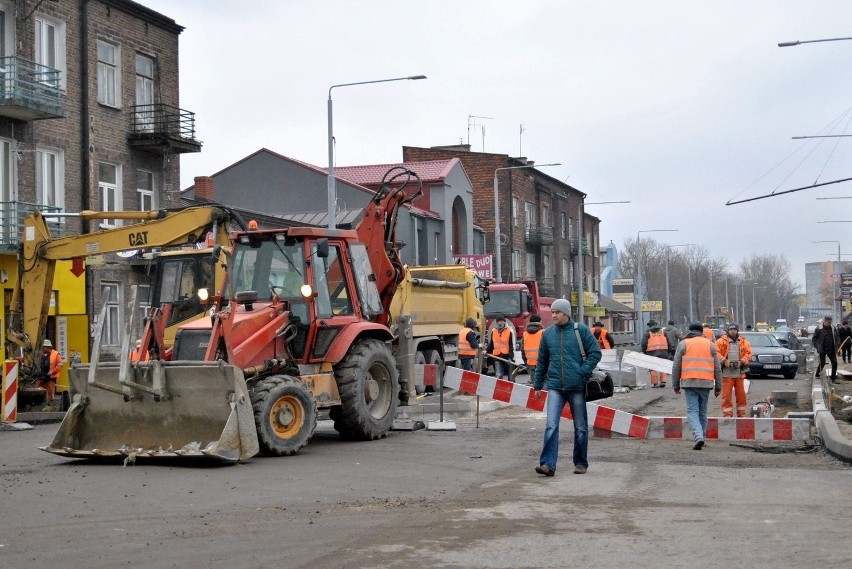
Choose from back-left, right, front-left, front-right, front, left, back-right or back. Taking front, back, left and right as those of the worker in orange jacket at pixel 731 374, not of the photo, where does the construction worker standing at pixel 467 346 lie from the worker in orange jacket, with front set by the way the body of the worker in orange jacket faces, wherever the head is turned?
back-right

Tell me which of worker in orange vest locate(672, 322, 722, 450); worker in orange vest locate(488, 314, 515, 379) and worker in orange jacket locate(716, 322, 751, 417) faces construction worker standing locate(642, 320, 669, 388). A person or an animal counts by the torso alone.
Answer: worker in orange vest locate(672, 322, 722, 450)

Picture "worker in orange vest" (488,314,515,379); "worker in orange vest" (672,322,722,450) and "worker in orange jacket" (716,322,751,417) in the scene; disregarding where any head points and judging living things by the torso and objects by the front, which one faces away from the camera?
"worker in orange vest" (672,322,722,450)

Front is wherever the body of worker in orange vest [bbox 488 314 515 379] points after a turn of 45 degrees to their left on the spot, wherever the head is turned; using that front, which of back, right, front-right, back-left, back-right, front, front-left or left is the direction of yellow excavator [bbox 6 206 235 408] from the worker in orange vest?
right

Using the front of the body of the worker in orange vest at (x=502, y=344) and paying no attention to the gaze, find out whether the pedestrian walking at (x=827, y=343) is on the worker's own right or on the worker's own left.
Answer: on the worker's own left

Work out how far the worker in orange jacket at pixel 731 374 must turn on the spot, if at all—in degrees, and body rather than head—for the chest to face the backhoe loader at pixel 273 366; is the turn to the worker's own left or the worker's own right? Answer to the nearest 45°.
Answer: approximately 45° to the worker's own right

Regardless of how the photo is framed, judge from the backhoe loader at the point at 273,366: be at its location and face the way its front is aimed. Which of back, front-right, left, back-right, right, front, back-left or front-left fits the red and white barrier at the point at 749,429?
back-left

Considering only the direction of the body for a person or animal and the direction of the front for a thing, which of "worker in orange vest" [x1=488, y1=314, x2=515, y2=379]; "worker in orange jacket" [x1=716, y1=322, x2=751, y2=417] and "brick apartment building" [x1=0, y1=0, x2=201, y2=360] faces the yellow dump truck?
the brick apartment building

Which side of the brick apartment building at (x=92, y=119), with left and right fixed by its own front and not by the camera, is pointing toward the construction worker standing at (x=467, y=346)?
front

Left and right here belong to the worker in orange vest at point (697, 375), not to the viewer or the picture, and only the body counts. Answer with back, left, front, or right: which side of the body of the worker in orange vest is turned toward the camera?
back

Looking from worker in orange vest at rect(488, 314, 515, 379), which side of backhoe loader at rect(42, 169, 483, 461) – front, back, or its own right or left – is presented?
back

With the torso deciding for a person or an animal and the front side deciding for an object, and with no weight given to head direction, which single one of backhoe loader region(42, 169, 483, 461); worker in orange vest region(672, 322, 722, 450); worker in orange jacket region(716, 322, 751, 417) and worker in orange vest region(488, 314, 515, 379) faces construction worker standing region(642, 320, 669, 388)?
worker in orange vest region(672, 322, 722, 450)

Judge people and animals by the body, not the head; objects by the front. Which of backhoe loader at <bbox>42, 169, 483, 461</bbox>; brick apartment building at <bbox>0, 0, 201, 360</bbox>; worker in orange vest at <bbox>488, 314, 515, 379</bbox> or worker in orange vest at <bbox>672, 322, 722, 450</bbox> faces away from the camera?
worker in orange vest at <bbox>672, 322, 722, 450</bbox>

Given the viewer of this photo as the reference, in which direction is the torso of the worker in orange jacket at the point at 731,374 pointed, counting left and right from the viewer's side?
facing the viewer

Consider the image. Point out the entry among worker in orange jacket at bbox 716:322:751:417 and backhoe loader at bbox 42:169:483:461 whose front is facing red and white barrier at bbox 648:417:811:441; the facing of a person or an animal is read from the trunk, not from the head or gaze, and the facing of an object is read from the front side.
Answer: the worker in orange jacket
